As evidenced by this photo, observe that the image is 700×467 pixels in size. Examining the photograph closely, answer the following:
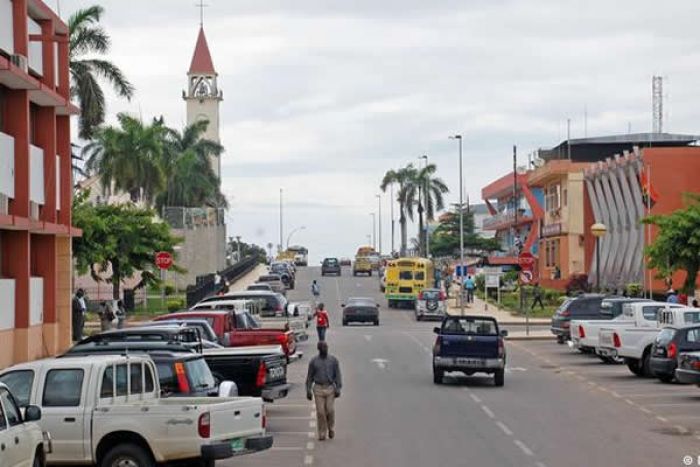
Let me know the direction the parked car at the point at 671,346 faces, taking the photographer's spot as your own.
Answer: facing away from the viewer and to the right of the viewer

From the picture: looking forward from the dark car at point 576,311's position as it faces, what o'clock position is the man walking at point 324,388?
The man walking is roughly at 5 o'clock from the dark car.

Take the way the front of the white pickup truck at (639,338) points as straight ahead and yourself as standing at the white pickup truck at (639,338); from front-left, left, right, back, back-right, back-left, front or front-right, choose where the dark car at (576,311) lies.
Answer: front-left

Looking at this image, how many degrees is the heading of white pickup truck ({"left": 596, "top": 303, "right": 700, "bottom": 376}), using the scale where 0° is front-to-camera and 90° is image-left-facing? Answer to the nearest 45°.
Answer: approximately 225°

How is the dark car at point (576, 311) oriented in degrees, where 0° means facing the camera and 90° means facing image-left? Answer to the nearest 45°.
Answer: approximately 225°

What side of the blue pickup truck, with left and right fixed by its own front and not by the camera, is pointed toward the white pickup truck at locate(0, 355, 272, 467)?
back

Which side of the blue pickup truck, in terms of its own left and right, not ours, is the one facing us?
back

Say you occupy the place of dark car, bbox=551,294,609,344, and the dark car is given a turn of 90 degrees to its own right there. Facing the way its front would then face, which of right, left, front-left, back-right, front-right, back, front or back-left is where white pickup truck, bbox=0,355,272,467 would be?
front-right

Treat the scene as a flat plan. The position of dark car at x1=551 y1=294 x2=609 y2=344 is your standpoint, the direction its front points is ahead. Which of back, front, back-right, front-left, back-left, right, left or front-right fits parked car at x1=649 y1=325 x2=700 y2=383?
back-right

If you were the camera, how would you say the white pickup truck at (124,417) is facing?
facing away from the viewer and to the left of the viewer

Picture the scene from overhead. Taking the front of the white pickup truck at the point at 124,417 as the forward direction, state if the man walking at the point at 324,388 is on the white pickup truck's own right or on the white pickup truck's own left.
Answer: on the white pickup truck's own right

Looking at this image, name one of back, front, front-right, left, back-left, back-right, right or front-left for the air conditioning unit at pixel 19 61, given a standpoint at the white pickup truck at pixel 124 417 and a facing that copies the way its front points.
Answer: front-right

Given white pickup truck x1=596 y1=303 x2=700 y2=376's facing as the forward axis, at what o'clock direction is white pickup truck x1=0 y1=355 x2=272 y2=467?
white pickup truck x1=0 y1=355 x2=272 y2=467 is roughly at 5 o'clock from white pickup truck x1=596 y1=303 x2=700 y2=376.
